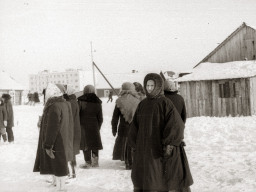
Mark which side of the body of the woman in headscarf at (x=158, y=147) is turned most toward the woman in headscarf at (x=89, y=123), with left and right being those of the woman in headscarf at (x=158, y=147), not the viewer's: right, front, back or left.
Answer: right

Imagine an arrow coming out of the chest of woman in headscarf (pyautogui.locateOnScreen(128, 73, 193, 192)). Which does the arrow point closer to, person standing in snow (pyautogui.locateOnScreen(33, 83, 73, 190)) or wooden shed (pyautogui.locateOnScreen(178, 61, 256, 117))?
the person standing in snow

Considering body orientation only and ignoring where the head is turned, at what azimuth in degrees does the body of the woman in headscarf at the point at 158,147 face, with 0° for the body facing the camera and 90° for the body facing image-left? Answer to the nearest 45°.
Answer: approximately 45°

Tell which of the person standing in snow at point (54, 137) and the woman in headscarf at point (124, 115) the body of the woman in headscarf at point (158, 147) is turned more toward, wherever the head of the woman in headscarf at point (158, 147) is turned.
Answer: the person standing in snow

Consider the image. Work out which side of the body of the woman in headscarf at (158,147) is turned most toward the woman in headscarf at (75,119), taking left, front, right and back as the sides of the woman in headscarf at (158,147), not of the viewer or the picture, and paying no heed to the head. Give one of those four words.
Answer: right

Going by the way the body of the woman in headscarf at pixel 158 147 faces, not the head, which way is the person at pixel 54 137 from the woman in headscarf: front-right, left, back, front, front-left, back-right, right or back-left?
right

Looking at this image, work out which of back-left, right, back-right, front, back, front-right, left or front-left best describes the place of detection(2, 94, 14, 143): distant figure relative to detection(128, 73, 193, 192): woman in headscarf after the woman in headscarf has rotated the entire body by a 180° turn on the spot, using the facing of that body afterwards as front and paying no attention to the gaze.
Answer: left
